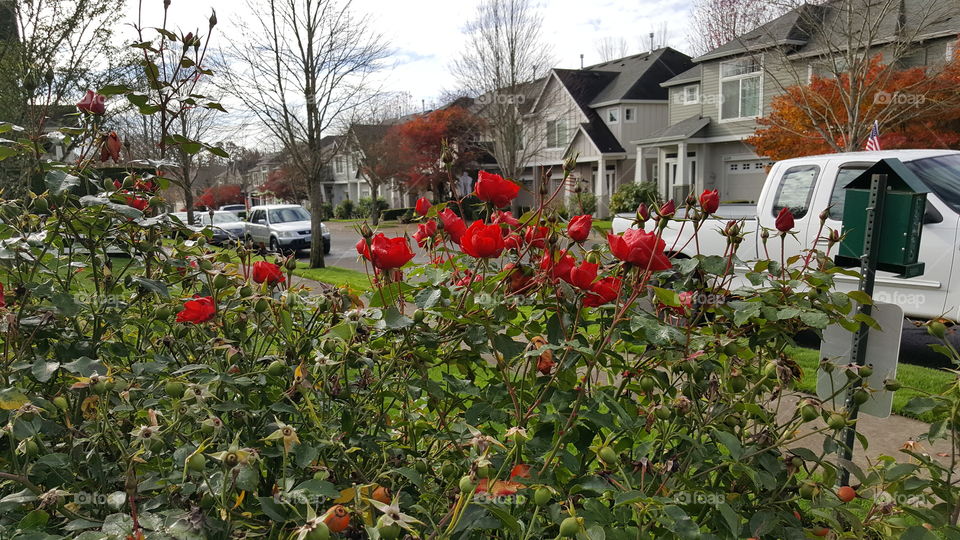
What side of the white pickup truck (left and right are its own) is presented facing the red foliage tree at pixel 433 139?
back

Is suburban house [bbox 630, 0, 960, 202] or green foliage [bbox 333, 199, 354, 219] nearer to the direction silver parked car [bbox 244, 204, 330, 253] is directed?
the suburban house

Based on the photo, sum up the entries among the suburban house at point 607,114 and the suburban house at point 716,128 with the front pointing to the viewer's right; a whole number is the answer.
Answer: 0

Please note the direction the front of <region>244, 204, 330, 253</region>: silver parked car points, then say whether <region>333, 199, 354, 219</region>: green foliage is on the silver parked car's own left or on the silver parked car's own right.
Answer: on the silver parked car's own left

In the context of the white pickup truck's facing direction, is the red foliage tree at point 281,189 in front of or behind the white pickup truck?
behind

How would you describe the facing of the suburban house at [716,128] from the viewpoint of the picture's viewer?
facing the viewer and to the left of the viewer

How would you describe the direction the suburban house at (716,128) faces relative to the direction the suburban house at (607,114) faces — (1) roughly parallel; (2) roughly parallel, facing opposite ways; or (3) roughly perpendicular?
roughly parallel

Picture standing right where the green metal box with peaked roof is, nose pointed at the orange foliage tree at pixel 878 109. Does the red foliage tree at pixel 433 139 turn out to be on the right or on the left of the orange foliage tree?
left

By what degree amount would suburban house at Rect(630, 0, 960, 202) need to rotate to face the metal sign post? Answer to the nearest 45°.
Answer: approximately 45° to its left

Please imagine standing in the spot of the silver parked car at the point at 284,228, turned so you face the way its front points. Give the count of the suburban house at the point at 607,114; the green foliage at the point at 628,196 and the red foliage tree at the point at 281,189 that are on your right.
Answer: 0

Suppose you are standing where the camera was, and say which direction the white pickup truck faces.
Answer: facing the viewer and to the right of the viewer

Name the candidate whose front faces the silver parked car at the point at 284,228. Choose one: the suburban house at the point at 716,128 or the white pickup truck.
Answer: the suburban house

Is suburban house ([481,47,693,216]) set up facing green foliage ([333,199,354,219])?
no
